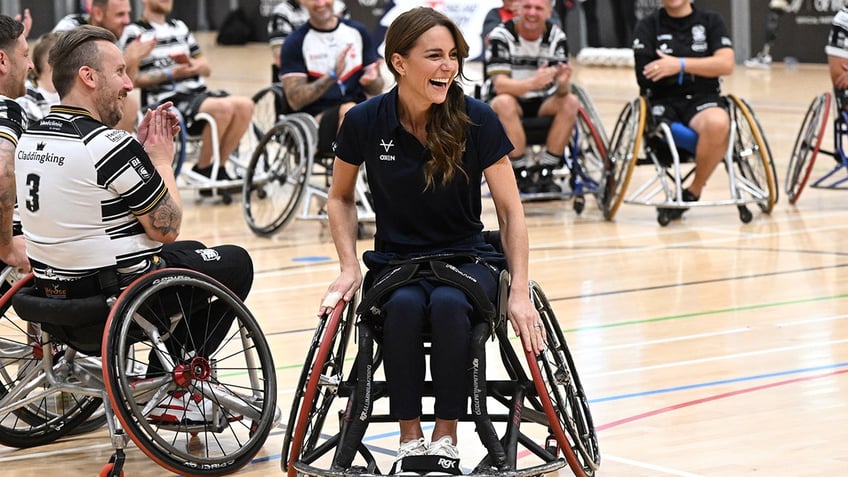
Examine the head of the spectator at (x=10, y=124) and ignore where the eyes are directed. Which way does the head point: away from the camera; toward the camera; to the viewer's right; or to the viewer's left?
to the viewer's right

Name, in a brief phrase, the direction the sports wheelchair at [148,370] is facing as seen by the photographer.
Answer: facing away from the viewer and to the right of the viewer

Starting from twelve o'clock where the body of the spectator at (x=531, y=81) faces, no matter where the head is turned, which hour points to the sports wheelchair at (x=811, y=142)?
The sports wheelchair is roughly at 9 o'clock from the spectator.

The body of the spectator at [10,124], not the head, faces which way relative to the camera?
to the viewer's right

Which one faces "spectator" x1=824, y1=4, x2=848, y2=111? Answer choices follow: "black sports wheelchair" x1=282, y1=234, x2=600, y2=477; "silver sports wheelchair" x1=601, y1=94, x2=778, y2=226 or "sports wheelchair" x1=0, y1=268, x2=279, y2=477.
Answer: the sports wheelchair

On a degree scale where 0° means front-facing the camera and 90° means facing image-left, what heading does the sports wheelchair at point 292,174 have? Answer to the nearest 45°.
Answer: approximately 315°

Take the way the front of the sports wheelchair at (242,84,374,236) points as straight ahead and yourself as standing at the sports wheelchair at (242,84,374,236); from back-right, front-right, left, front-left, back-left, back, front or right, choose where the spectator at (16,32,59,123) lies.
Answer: right

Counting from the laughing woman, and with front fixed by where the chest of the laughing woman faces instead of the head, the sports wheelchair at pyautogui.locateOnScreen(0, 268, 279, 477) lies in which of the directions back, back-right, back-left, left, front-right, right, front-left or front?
right

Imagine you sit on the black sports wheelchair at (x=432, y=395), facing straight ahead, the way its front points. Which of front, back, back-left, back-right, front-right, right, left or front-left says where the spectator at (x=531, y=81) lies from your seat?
back

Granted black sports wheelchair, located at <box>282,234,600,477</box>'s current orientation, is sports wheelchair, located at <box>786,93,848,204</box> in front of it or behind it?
behind

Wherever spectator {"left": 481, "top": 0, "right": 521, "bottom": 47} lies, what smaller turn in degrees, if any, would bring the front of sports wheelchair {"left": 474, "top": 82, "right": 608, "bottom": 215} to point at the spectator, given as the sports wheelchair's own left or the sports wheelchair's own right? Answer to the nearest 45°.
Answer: approximately 135° to the sports wheelchair's own right

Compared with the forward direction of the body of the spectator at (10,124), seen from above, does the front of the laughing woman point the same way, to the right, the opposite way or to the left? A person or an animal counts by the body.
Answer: to the right

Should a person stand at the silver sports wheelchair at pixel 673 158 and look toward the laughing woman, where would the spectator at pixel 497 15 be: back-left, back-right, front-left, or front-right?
back-right
